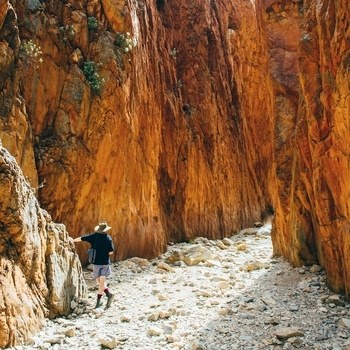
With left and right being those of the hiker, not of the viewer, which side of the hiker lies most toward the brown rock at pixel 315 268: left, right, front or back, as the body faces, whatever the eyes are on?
right

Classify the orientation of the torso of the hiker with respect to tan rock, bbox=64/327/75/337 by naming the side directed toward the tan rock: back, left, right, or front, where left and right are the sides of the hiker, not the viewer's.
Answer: back

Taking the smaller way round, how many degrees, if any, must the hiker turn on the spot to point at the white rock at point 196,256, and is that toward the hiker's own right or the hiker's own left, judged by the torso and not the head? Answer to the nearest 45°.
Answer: approximately 45° to the hiker's own right

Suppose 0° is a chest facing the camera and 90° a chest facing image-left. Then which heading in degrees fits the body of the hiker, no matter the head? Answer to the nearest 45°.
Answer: approximately 180°

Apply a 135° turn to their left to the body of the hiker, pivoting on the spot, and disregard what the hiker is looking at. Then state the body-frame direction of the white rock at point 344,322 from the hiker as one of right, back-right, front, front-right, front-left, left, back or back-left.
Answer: left

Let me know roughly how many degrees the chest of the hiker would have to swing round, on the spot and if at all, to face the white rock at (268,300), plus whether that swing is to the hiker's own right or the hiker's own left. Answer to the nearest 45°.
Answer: approximately 135° to the hiker's own right

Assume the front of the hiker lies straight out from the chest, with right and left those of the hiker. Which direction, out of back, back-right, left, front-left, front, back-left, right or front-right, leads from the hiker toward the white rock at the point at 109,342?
back

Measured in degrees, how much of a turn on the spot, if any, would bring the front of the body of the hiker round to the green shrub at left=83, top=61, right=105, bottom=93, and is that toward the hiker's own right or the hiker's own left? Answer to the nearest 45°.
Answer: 0° — they already face it
